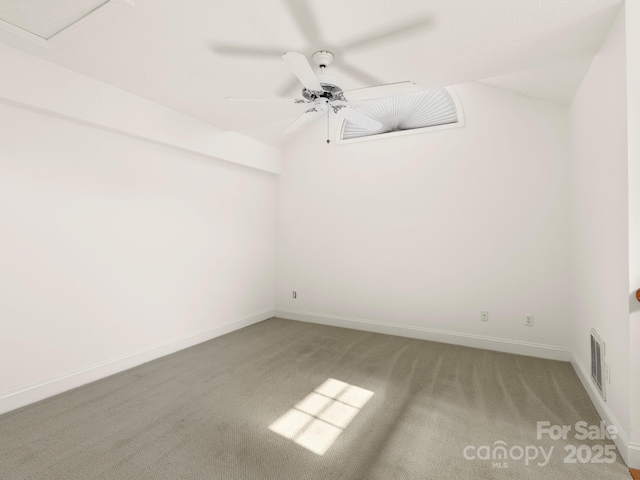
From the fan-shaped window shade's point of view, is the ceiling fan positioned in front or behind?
in front

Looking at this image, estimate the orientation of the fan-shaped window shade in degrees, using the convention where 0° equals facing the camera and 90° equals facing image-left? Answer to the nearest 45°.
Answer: approximately 0°
